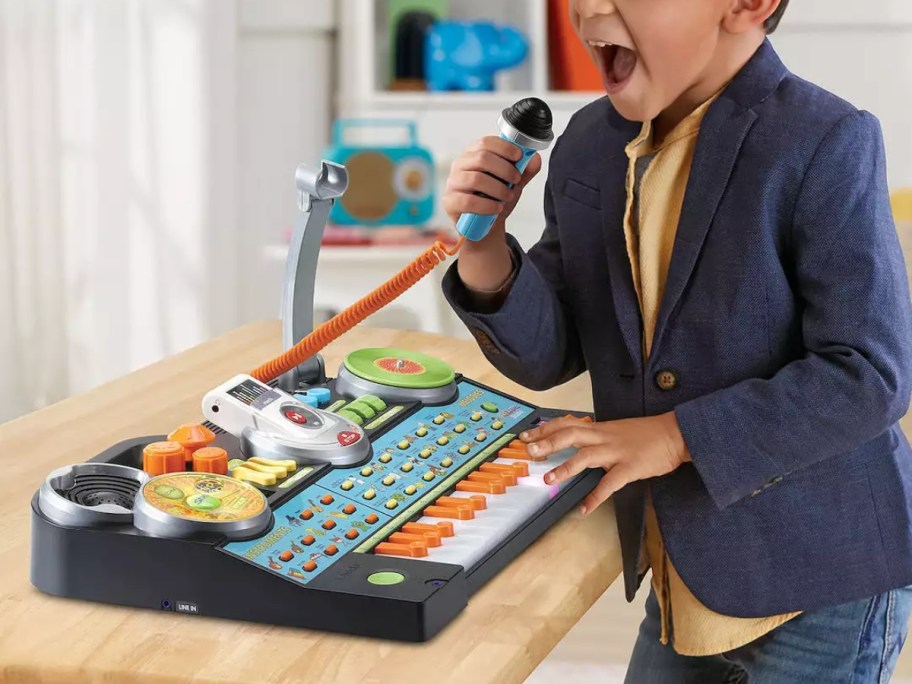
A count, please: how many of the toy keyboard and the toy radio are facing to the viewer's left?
0

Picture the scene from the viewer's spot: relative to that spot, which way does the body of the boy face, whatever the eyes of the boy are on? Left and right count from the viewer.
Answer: facing the viewer and to the left of the viewer

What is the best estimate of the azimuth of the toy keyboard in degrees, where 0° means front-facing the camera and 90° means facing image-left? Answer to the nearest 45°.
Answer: approximately 315°

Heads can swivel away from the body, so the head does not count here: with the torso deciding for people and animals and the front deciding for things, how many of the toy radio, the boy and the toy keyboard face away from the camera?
0

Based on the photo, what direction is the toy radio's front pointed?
toward the camera

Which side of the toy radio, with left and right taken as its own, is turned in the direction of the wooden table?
front

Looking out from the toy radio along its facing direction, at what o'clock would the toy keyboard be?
The toy keyboard is roughly at 12 o'clock from the toy radio.
